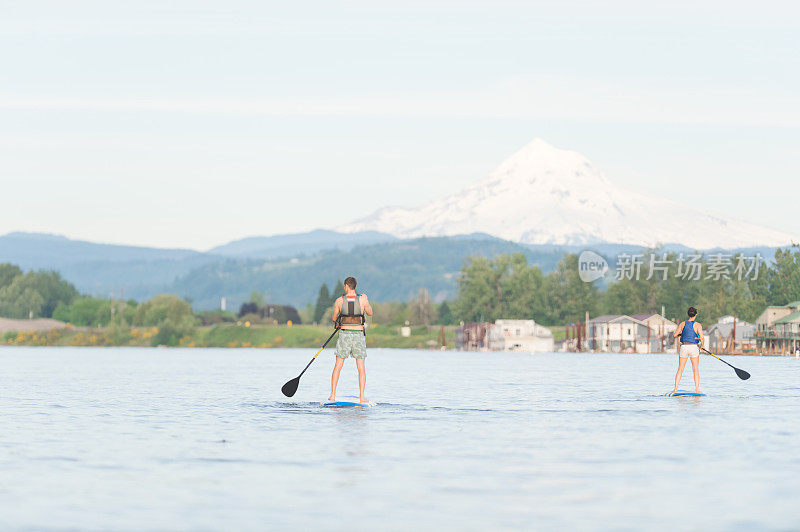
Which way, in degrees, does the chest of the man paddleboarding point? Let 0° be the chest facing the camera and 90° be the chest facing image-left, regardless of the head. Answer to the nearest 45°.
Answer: approximately 180°
